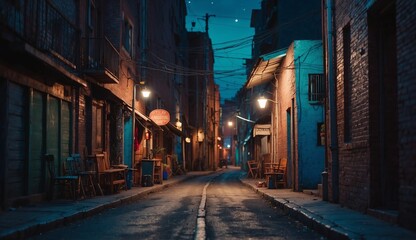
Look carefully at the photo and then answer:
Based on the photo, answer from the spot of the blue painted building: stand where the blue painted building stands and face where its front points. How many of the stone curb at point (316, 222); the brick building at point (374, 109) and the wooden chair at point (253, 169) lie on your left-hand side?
2

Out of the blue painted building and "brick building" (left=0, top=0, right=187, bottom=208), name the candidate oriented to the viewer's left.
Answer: the blue painted building

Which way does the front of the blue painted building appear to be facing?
to the viewer's left

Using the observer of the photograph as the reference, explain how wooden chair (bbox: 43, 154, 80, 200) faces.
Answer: facing to the right of the viewer

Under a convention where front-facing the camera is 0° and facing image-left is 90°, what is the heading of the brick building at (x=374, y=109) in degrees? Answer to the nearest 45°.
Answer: approximately 45°

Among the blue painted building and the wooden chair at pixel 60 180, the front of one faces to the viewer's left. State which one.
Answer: the blue painted building

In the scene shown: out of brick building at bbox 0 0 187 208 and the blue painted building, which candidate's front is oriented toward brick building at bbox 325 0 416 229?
brick building at bbox 0 0 187 208

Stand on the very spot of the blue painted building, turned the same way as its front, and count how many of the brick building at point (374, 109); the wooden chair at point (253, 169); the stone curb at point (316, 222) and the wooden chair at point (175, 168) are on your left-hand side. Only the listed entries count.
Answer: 2

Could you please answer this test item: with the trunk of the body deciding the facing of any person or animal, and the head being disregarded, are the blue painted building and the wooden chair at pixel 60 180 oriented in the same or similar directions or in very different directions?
very different directions
